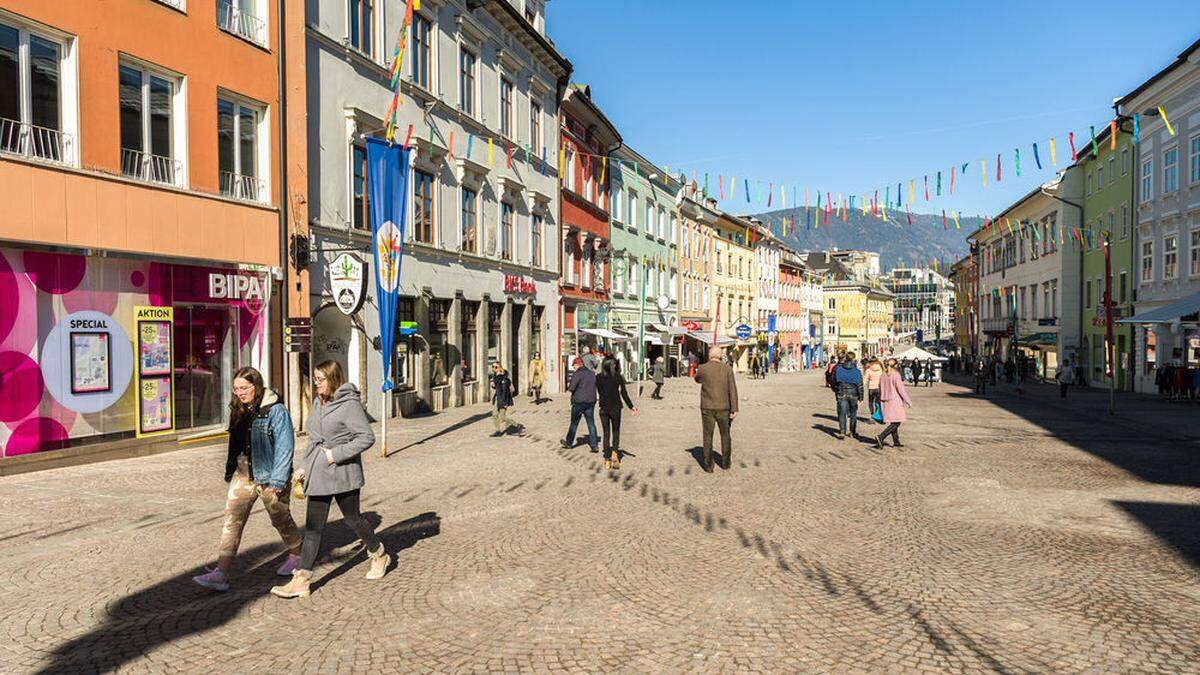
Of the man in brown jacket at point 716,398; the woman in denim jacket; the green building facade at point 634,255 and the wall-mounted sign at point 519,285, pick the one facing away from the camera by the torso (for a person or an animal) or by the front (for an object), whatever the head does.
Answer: the man in brown jacket

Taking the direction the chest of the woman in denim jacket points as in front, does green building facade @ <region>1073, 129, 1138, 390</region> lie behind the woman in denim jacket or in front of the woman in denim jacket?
behind

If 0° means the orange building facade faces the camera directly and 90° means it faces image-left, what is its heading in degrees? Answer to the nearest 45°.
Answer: approximately 315°

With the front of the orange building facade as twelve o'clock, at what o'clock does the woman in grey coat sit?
The woman in grey coat is roughly at 1 o'clock from the orange building facade.

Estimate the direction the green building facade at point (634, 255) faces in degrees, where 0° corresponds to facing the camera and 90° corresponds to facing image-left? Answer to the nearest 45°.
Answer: approximately 315°

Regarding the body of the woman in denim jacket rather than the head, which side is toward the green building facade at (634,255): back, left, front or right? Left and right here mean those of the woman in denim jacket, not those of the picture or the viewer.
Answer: back

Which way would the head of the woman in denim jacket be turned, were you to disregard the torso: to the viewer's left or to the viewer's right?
to the viewer's left

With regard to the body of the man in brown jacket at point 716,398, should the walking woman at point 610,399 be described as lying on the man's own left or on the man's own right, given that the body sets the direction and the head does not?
on the man's own left

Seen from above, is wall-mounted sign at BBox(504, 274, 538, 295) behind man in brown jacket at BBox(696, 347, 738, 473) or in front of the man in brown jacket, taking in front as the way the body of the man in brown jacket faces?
in front

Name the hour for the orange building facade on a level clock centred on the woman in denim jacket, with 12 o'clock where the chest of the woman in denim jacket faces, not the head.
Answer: The orange building facade is roughly at 4 o'clock from the woman in denim jacket.

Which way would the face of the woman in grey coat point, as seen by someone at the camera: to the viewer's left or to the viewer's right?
to the viewer's left
